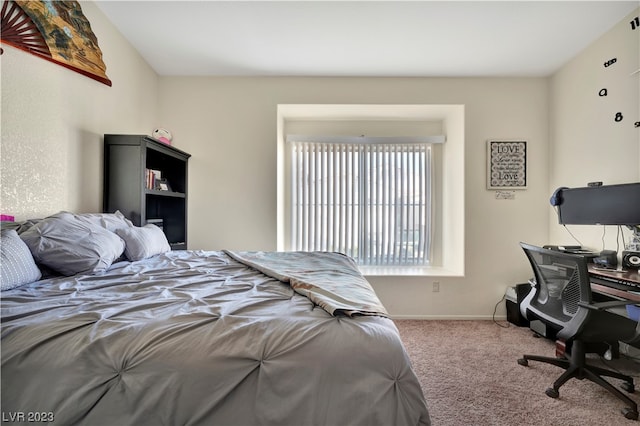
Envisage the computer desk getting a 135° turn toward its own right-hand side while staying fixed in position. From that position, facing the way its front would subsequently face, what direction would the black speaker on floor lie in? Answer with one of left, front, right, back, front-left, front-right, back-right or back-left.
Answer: front-left

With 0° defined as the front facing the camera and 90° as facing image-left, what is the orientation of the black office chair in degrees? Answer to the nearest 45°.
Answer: approximately 225°

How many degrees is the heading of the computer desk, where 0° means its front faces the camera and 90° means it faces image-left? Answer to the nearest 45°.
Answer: approximately 45°

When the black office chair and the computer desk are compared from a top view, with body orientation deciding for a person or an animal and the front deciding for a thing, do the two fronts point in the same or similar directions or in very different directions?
very different directions

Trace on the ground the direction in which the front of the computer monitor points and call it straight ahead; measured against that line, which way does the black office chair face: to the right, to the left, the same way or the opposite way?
the opposite way

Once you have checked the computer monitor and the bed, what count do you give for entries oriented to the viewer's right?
1

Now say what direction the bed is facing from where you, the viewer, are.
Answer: facing to the right of the viewer

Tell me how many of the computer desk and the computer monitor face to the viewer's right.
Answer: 0

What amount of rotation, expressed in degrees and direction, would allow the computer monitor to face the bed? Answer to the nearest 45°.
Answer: approximately 45° to its left

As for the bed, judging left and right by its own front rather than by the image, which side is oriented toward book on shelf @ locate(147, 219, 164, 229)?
left

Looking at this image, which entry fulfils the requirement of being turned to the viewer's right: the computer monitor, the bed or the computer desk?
the bed

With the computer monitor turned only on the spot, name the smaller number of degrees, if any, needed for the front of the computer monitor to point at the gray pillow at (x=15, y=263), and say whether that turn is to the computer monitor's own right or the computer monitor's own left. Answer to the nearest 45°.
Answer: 0° — it already faces it

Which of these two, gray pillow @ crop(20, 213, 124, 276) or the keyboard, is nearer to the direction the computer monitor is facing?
the gray pillow

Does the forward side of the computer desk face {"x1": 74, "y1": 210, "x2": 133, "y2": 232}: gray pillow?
yes

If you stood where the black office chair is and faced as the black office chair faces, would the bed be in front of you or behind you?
behind
